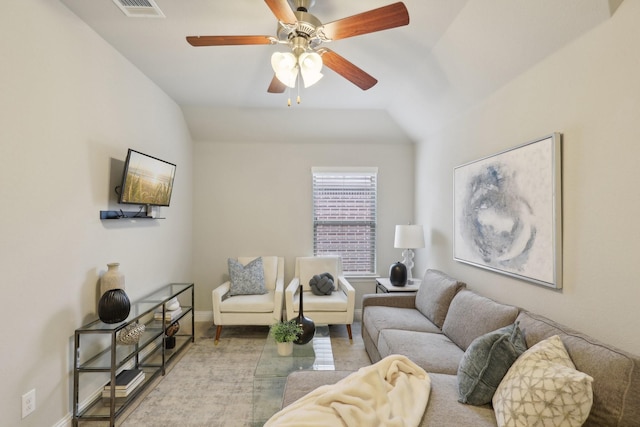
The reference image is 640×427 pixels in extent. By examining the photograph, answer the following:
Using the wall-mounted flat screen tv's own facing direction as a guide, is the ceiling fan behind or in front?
in front

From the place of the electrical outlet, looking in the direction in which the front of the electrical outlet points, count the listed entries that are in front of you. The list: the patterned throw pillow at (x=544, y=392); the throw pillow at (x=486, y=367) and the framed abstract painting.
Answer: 3

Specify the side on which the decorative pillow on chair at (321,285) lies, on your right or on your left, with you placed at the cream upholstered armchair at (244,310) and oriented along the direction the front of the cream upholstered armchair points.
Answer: on your left

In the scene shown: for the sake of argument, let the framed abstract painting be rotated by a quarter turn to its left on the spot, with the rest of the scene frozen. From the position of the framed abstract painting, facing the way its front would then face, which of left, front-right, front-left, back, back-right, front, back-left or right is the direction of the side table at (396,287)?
back

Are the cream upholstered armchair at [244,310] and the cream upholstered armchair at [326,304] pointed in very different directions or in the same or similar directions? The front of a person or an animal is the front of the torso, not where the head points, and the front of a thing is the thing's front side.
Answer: same or similar directions

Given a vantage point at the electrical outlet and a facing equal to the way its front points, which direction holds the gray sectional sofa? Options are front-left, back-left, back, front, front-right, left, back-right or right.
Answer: front

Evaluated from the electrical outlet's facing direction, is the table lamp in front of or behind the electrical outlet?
in front

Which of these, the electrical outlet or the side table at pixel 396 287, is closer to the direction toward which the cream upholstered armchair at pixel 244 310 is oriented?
the electrical outlet

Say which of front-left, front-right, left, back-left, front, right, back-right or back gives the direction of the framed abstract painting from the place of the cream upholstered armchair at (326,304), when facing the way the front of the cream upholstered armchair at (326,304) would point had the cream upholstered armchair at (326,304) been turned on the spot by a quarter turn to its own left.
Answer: front-right

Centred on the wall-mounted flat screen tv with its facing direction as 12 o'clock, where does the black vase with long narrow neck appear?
The black vase with long narrow neck is roughly at 12 o'clock from the wall-mounted flat screen tv.

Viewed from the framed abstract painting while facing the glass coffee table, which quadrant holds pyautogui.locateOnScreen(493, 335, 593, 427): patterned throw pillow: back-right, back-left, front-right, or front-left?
front-left

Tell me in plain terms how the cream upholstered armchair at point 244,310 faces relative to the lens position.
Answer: facing the viewer

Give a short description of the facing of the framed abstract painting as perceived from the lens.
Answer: facing the viewer and to the left of the viewer

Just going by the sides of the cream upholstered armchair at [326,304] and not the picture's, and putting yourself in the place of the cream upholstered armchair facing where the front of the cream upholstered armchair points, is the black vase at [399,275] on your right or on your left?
on your left

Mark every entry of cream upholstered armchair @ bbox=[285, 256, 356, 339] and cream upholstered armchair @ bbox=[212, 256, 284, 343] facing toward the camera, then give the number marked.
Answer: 2

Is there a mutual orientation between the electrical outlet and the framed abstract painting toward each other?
yes
